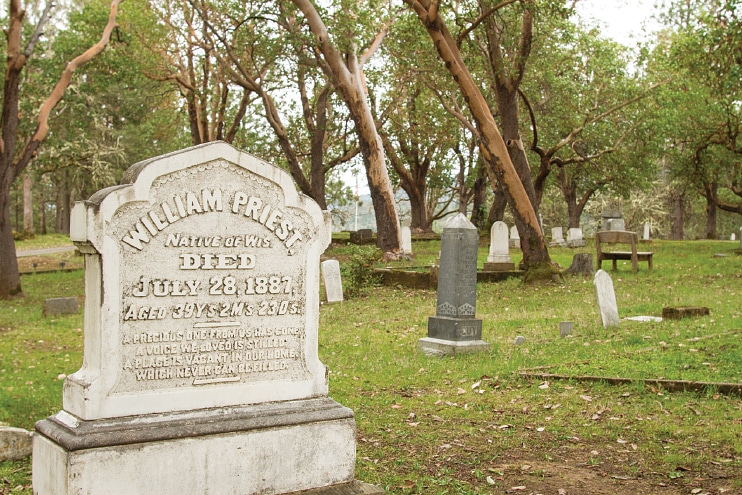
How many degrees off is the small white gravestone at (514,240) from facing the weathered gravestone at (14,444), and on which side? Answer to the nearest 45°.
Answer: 0° — it already faces it

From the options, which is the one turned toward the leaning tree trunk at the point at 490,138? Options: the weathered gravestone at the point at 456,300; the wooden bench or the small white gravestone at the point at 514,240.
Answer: the small white gravestone

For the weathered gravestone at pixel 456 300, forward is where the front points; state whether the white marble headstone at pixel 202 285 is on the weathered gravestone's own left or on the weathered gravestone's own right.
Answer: on the weathered gravestone's own right

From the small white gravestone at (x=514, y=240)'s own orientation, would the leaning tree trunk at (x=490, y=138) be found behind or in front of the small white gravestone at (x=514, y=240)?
in front

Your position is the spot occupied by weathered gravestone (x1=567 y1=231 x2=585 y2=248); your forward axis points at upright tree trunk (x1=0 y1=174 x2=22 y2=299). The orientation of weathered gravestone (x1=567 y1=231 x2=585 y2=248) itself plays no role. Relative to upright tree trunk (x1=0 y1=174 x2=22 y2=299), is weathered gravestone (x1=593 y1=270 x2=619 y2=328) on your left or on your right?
left

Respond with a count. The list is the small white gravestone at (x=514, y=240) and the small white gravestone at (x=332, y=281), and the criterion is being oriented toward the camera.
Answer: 2

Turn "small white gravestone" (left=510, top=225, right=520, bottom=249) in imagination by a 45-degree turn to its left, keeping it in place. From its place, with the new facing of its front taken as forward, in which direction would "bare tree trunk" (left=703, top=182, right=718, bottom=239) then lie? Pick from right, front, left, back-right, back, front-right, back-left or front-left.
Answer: left

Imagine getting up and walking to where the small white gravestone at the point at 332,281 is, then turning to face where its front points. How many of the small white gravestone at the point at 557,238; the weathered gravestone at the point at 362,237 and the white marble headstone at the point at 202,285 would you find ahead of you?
1

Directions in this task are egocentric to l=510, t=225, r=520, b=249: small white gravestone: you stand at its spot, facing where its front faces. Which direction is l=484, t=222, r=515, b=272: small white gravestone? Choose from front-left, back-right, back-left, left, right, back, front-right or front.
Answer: front

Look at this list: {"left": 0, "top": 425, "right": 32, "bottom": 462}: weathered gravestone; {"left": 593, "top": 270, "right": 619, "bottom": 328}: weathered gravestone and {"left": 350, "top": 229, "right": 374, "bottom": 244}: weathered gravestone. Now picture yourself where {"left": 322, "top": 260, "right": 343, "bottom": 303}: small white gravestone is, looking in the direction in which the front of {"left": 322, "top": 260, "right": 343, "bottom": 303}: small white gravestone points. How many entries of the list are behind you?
1

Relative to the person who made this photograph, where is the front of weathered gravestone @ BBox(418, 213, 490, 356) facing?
facing the viewer and to the right of the viewer

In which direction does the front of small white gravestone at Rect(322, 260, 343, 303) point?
toward the camera

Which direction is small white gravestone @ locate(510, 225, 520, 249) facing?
toward the camera

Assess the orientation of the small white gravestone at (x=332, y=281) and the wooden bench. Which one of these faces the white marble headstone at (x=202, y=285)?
the small white gravestone

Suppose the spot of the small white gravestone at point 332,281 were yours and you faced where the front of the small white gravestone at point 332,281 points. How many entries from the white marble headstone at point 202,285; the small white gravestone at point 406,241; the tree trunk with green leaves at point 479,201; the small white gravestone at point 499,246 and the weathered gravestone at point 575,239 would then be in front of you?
1
